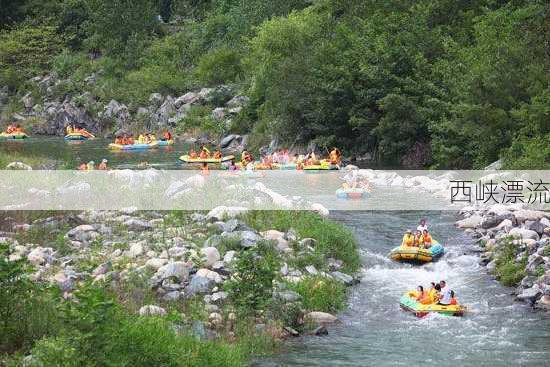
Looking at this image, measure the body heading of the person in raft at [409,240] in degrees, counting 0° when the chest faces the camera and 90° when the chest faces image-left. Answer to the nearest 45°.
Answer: approximately 0°

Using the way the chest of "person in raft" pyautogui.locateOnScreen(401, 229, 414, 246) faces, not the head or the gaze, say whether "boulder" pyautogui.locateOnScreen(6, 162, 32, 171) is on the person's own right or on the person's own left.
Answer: on the person's own right

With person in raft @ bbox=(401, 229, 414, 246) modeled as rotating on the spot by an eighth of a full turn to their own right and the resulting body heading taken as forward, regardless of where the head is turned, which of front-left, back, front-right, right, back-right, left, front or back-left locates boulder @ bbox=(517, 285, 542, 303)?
left

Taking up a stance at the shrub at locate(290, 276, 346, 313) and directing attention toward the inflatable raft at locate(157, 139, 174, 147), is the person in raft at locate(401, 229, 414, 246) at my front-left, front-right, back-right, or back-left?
front-right

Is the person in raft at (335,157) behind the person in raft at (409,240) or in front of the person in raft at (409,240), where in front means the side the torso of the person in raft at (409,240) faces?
behind

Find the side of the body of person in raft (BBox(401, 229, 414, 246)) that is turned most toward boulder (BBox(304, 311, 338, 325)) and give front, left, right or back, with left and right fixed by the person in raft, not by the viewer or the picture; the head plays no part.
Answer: front

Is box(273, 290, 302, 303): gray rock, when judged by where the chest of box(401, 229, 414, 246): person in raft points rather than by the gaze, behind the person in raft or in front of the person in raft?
in front

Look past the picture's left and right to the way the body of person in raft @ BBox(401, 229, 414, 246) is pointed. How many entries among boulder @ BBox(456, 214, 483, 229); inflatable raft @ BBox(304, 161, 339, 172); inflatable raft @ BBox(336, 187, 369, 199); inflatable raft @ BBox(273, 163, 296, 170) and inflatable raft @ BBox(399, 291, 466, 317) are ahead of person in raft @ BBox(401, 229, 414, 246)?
1

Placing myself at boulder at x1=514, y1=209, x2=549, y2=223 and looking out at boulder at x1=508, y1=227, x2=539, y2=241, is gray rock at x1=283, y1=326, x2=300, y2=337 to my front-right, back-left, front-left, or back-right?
front-right

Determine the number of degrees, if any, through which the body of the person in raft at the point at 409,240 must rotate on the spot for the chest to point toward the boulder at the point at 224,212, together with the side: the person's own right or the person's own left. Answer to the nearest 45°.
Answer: approximately 90° to the person's own right

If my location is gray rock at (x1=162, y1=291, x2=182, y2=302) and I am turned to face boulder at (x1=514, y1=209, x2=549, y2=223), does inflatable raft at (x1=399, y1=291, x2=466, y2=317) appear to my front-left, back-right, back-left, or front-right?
front-right

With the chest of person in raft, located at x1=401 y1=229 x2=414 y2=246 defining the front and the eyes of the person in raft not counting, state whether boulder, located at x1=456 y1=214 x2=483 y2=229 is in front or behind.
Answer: behind

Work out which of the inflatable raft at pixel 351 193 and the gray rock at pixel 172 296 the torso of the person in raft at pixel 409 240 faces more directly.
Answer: the gray rock

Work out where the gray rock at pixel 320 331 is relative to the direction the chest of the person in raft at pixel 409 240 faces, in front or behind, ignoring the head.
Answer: in front

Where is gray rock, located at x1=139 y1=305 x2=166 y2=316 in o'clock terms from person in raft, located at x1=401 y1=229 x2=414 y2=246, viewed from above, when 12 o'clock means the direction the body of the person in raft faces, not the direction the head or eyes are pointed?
The gray rock is roughly at 1 o'clock from the person in raft.

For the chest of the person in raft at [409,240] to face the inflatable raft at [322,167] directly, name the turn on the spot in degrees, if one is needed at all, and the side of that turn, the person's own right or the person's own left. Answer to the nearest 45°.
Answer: approximately 180°
